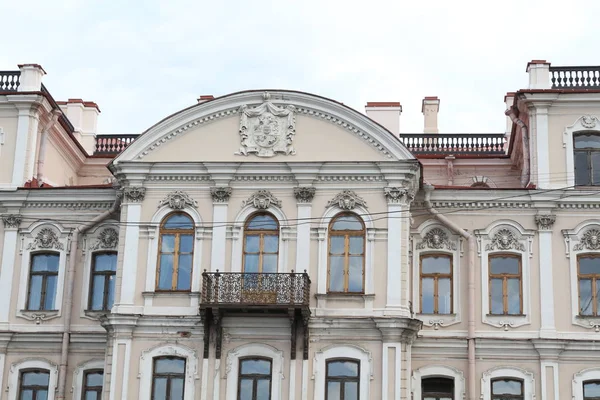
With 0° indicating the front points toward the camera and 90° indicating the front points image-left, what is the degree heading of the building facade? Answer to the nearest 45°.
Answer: approximately 0°
